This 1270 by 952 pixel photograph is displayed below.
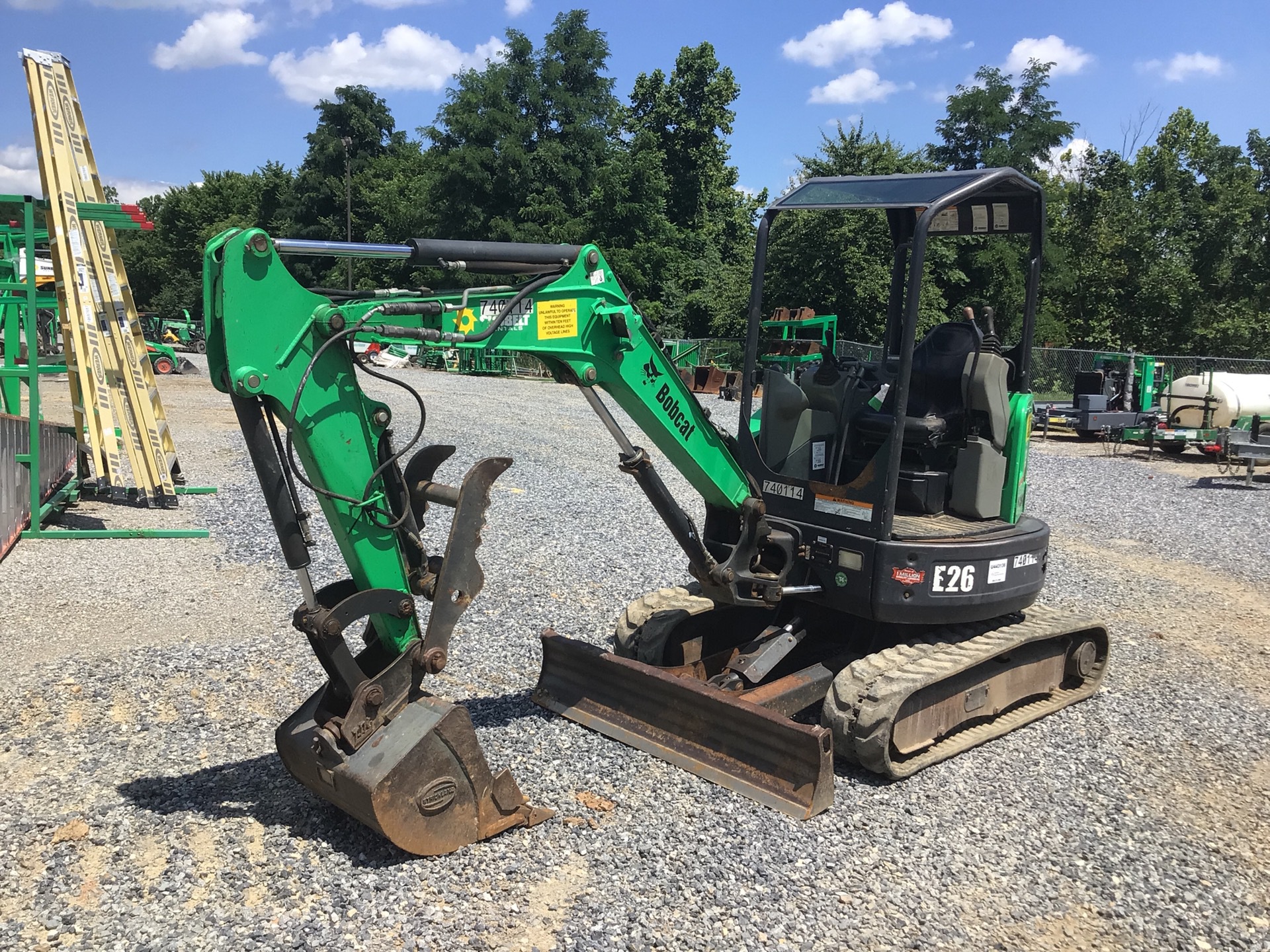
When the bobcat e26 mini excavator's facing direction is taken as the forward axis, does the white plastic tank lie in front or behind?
behind

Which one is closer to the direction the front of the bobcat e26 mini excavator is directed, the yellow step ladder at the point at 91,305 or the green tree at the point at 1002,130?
the yellow step ladder

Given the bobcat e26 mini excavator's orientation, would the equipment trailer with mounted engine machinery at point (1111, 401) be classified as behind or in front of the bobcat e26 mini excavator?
behind

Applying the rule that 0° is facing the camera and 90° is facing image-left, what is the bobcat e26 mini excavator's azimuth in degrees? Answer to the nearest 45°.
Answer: approximately 45°

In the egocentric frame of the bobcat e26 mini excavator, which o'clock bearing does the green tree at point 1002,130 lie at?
The green tree is roughly at 5 o'clock from the bobcat e26 mini excavator.

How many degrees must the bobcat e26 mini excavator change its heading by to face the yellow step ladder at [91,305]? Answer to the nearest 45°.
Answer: approximately 90° to its right

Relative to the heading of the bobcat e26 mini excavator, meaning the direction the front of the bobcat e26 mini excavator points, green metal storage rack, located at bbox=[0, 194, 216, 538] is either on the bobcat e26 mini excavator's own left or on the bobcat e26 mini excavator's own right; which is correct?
on the bobcat e26 mini excavator's own right

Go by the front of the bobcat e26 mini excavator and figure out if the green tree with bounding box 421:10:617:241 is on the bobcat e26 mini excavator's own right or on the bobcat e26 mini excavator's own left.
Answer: on the bobcat e26 mini excavator's own right
